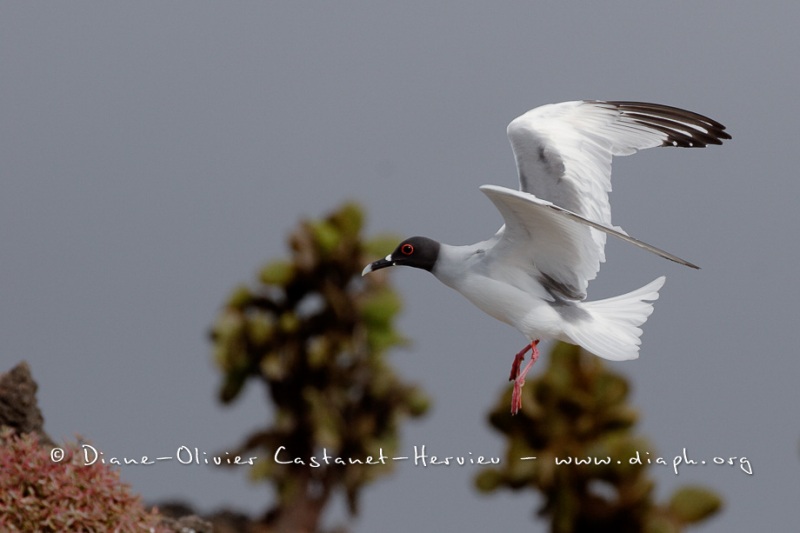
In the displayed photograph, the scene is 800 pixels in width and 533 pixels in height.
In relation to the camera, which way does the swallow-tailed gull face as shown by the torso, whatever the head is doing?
to the viewer's left
